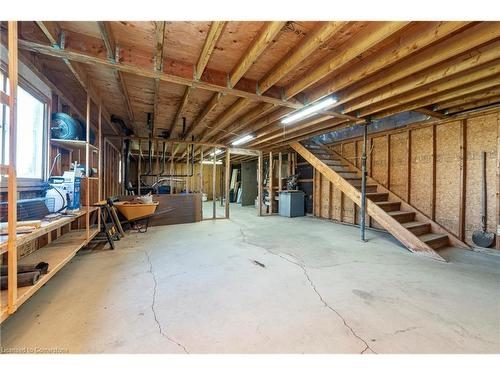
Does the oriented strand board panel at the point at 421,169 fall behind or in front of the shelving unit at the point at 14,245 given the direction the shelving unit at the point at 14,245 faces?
in front

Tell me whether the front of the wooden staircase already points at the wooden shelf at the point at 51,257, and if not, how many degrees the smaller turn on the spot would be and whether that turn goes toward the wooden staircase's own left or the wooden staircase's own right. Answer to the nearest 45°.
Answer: approximately 90° to the wooden staircase's own right

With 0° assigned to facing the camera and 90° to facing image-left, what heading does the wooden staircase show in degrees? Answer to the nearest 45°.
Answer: approximately 315°

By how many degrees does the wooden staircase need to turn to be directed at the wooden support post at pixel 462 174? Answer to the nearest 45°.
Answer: approximately 45° to its left

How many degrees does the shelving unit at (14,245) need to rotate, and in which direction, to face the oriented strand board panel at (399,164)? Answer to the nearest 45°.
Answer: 0° — it already faces it

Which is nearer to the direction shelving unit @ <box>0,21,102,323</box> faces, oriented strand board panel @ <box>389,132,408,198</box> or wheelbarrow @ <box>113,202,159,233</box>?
the oriented strand board panel

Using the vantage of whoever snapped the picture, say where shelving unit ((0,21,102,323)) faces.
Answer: facing to the right of the viewer

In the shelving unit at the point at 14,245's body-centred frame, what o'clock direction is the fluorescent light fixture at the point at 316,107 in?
The fluorescent light fixture is roughly at 12 o'clock from the shelving unit.

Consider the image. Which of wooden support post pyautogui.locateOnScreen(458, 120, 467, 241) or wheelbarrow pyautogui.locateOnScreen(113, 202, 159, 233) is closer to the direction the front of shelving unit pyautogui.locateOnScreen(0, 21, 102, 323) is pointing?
the wooden support post

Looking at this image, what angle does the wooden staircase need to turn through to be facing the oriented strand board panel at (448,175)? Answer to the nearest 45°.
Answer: approximately 45° to its left

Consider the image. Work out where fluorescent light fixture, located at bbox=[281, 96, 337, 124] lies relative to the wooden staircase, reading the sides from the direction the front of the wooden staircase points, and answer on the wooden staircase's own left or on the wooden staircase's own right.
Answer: on the wooden staircase's own right

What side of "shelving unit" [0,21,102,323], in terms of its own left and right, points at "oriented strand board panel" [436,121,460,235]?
front

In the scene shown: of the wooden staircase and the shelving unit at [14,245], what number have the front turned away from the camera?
0
